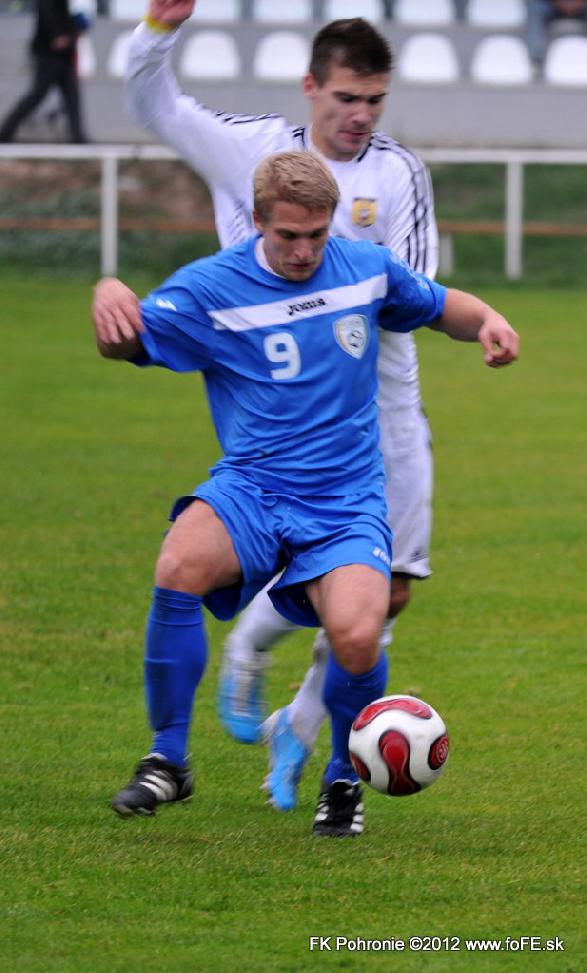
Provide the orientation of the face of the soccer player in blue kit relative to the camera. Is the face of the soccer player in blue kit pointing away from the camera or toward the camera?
toward the camera

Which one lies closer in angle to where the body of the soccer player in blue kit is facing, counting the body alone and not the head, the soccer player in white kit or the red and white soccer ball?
the red and white soccer ball

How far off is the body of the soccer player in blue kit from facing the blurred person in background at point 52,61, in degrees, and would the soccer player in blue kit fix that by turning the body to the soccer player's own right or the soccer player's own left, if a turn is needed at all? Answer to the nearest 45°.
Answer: approximately 180°

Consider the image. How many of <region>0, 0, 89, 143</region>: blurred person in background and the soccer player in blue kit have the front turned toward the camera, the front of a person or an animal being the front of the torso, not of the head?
1

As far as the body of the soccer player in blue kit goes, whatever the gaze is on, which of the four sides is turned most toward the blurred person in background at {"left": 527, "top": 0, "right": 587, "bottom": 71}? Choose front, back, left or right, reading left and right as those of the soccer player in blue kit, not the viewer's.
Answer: back

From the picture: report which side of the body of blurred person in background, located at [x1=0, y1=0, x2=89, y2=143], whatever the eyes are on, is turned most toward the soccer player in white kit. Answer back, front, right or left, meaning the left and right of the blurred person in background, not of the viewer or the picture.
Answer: right

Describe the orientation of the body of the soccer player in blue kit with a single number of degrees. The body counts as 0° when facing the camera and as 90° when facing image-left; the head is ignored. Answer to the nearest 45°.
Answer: approximately 0°

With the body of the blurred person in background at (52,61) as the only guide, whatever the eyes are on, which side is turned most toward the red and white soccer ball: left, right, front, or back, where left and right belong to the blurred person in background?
right

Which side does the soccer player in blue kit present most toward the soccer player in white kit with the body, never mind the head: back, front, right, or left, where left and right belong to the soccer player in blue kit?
back

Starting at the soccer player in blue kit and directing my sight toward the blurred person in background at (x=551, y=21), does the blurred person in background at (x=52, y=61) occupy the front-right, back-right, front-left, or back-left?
front-left

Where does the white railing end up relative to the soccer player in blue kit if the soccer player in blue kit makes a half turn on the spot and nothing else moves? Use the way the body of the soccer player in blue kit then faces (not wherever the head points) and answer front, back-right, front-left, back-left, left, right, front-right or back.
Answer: front

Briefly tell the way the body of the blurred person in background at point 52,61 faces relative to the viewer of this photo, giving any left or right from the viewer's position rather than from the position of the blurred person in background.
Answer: facing to the right of the viewer

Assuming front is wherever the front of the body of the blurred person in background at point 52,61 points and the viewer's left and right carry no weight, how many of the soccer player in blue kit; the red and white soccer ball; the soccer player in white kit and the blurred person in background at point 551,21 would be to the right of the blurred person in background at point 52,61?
3
